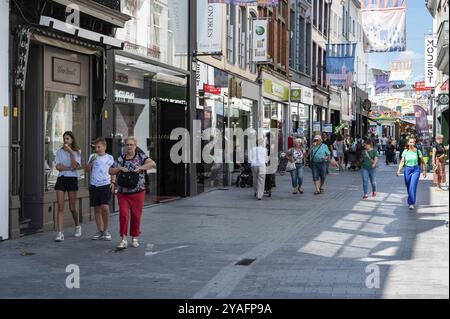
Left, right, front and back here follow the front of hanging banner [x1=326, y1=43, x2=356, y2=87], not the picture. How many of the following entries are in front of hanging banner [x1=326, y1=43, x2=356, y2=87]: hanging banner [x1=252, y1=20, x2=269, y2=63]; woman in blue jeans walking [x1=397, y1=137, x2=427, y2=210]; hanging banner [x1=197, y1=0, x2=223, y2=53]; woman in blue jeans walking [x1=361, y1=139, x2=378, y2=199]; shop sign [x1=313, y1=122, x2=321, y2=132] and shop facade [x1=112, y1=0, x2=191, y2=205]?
5

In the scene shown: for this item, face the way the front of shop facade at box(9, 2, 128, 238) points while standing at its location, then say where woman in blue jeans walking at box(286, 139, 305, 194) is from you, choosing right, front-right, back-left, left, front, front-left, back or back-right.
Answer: left

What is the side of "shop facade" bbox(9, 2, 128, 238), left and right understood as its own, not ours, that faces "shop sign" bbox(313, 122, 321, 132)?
left

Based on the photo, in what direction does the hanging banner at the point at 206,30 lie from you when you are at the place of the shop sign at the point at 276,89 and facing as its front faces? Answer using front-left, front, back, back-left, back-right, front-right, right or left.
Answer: front-right

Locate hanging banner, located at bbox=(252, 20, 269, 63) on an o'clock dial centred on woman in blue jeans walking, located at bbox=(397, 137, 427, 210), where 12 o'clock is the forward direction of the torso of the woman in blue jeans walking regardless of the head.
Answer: The hanging banner is roughly at 5 o'clock from the woman in blue jeans walking.

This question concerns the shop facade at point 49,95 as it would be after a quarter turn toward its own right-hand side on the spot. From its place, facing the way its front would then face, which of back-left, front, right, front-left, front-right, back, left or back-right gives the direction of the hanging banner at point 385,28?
back

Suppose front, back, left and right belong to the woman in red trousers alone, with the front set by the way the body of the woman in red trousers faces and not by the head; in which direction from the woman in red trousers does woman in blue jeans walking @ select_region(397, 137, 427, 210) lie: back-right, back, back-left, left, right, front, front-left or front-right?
back-left

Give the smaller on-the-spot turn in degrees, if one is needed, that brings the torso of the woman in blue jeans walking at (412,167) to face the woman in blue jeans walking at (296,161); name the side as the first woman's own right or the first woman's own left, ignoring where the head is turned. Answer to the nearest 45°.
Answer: approximately 135° to the first woman's own right

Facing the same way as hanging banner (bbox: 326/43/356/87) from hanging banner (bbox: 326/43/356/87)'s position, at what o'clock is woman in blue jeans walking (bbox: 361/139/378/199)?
The woman in blue jeans walking is roughly at 12 o'clock from the hanging banner.

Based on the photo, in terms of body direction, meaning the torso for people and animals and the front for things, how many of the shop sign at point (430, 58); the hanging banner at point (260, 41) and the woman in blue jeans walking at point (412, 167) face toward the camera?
3

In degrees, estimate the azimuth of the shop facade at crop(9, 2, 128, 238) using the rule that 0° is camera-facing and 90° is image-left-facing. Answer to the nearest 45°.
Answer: approximately 315°

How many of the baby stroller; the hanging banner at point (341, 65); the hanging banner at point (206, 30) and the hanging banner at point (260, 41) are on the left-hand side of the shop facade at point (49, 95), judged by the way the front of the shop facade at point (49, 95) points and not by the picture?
4
